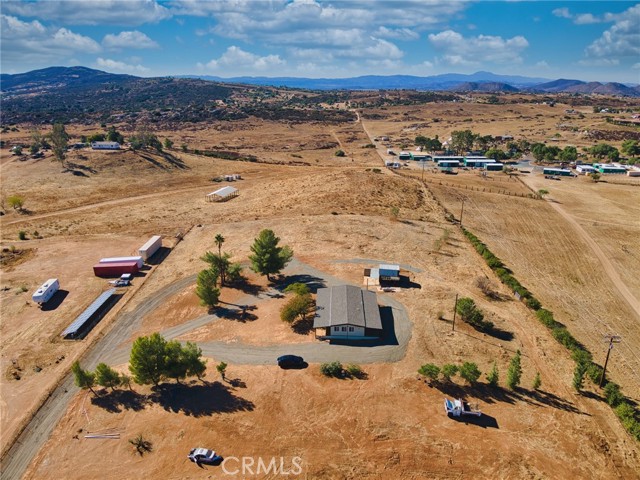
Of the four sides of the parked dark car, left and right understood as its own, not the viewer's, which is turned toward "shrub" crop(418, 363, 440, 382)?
front

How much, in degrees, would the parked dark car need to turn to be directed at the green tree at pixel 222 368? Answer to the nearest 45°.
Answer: approximately 180°

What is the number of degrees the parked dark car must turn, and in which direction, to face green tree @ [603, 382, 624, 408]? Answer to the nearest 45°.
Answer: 0° — it already faces it

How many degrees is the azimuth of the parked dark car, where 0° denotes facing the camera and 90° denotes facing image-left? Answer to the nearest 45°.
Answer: approximately 270°

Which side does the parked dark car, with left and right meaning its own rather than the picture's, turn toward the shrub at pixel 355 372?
front
